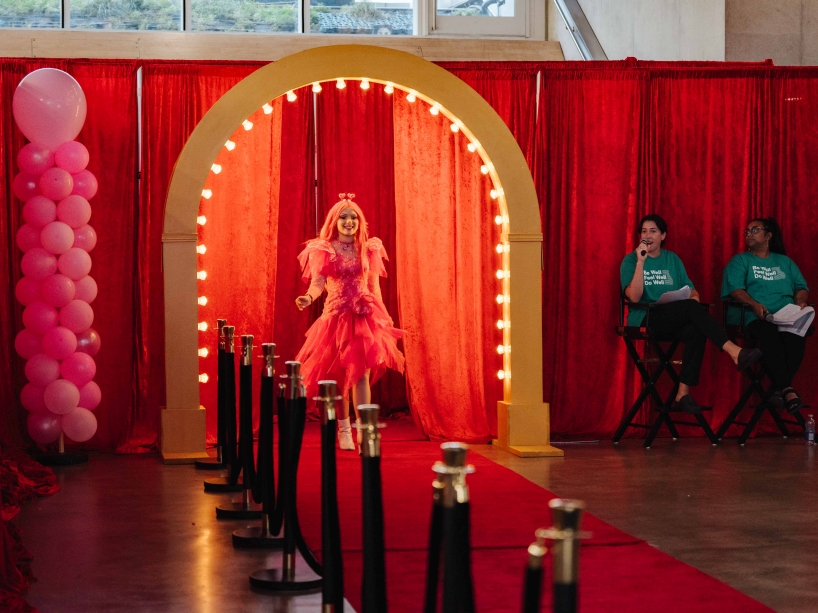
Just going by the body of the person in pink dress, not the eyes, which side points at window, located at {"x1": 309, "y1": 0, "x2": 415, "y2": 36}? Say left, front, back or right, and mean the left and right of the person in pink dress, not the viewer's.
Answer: back

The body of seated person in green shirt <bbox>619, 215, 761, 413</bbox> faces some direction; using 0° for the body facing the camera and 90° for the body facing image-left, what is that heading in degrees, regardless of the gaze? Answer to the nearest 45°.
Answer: approximately 315°

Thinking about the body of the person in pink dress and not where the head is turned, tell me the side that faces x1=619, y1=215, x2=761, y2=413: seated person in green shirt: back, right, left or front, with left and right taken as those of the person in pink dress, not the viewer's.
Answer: left

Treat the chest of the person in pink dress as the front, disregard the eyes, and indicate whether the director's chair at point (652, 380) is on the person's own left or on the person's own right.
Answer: on the person's own left

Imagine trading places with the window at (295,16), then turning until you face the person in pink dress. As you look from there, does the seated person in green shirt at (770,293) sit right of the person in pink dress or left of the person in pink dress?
left

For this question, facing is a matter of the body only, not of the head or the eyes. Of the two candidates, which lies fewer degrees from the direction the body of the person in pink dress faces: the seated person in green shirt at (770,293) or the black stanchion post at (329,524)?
the black stanchion post

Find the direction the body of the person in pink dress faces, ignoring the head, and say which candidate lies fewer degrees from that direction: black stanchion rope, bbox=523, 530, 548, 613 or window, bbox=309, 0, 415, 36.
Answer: the black stanchion rope

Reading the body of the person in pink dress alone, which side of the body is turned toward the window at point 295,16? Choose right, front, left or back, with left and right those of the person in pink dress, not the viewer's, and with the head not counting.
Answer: back

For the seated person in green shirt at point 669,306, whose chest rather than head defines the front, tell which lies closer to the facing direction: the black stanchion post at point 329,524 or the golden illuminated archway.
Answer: the black stanchion post

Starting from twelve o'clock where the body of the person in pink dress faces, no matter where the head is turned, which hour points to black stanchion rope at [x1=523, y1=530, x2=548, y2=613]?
The black stanchion rope is roughly at 12 o'clock from the person in pink dress.

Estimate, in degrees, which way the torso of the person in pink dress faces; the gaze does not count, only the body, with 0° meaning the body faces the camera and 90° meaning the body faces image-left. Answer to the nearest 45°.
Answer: approximately 0°
